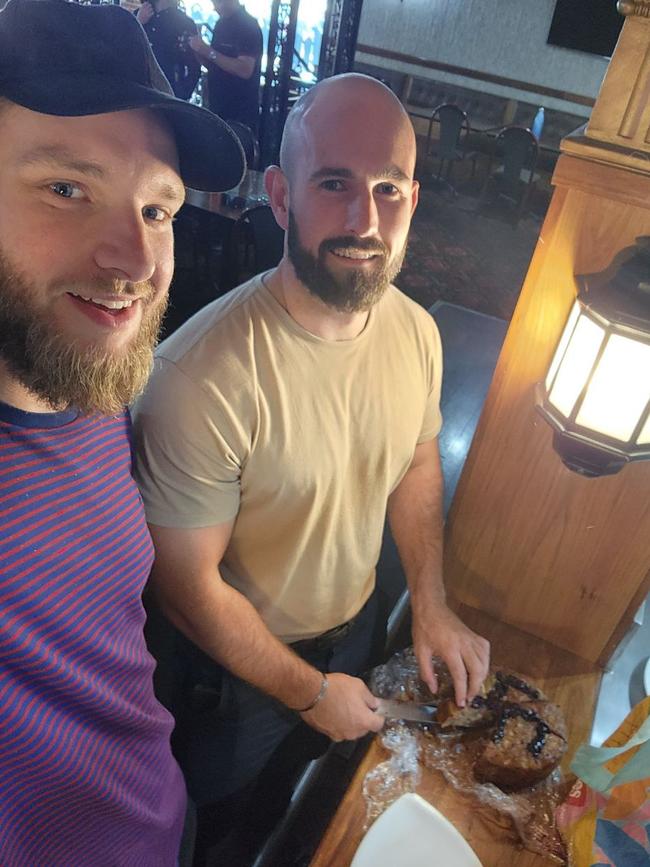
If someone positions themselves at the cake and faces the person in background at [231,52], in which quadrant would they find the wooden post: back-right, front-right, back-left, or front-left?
front-right

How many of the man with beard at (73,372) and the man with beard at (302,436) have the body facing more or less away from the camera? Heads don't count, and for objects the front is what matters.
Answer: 0

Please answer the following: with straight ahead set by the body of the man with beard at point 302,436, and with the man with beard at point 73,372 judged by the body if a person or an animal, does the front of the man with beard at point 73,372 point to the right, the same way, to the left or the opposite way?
the same way

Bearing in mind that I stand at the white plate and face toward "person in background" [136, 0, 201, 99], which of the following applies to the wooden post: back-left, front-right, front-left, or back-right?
front-right

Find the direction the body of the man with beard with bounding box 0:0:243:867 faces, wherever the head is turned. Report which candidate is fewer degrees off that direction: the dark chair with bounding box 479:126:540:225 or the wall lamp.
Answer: the wall lamp

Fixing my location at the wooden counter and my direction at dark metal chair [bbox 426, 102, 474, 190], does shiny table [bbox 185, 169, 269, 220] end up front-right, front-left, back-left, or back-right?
front-left

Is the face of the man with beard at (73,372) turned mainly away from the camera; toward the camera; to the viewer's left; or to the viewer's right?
toward the camera

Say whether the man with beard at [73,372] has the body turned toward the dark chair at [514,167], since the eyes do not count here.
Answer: no

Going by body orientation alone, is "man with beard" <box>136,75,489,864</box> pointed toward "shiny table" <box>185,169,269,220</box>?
no

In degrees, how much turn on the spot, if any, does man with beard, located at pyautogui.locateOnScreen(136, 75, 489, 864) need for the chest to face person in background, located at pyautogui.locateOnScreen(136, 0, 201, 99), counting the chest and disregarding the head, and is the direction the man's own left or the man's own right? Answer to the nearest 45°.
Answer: approximately 135° to the man's own left

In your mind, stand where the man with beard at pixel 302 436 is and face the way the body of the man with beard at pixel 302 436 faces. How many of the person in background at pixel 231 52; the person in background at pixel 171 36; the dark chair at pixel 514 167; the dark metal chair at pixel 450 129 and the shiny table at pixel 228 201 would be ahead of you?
0

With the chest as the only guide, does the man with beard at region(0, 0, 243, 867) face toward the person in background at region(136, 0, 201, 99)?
no
